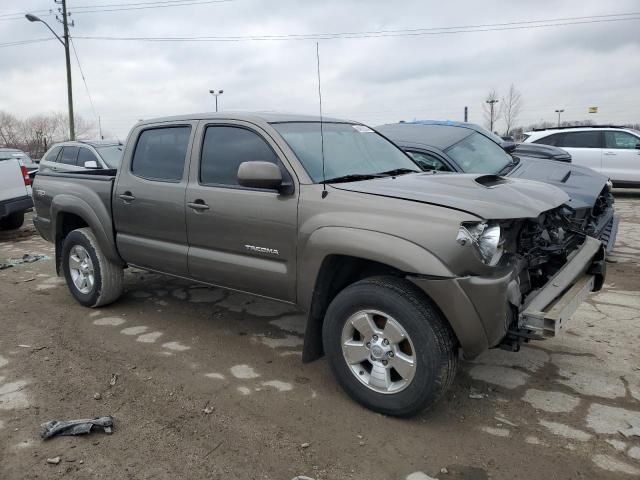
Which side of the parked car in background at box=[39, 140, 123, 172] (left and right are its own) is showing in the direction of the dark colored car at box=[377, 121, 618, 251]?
front

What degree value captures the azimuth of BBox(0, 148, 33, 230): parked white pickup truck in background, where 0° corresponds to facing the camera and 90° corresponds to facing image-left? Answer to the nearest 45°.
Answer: approximately 135°

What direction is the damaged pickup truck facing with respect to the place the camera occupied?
facing the viewer and to the right of the viewer

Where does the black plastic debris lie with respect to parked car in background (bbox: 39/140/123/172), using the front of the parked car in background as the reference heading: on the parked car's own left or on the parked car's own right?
on the parked car's own right

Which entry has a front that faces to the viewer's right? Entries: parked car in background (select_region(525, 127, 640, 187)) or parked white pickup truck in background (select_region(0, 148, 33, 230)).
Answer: parked car in background (select_region(525, 127, 640, 187))

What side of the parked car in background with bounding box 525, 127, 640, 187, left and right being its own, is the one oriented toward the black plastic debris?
right

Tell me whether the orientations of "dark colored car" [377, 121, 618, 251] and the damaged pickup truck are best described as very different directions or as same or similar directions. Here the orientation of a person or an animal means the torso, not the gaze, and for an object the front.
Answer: same or similar directions

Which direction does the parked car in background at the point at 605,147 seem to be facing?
to the viewer's right

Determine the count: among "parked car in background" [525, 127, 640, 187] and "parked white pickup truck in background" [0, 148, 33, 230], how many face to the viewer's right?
1

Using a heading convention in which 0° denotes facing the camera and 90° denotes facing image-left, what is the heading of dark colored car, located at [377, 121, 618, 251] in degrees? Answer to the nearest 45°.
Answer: approximately 315°

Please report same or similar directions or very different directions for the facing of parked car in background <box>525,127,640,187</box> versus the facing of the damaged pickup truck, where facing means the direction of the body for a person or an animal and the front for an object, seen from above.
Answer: same or similar directions

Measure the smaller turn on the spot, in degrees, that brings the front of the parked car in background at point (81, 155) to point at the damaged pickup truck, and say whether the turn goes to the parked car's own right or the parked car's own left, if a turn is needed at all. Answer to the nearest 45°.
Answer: approximately 45° to the parked car's own right

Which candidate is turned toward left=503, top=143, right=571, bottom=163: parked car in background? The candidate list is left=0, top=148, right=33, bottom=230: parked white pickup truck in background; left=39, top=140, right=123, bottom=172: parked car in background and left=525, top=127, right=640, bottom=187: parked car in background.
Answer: left=39, top=140, right=123, bottom=172: parked car in background
